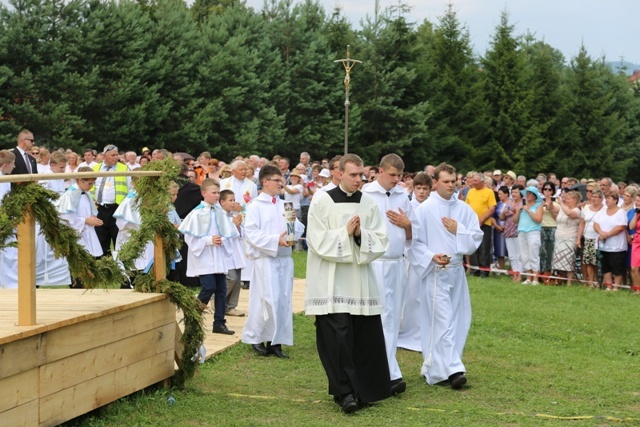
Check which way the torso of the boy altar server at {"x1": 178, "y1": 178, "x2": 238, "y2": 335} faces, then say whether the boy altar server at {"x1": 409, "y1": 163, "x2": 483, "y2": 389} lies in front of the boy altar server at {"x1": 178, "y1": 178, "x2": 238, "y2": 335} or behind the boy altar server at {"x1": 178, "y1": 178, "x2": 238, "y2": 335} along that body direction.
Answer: in front

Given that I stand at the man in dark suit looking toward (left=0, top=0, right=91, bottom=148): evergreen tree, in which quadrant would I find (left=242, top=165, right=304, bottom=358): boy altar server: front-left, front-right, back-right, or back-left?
back-right

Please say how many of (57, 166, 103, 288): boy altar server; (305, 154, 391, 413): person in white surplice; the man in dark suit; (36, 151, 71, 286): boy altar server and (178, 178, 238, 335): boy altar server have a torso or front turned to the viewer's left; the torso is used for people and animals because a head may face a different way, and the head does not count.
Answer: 0

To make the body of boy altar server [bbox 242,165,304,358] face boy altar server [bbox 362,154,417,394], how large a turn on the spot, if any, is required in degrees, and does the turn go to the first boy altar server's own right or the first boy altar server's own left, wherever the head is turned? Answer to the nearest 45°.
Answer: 0° — they already face them

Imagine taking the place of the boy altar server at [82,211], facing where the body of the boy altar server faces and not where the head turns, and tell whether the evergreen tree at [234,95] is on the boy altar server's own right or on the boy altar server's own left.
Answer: on the boy altar server's own left

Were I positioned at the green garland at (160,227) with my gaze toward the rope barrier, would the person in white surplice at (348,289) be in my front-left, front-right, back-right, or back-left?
front-right

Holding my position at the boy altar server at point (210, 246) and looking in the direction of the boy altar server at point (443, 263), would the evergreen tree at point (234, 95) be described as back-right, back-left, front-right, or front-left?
back-left

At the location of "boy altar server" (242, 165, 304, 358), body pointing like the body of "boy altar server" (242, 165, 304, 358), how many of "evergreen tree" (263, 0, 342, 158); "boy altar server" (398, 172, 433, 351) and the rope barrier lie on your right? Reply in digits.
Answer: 0

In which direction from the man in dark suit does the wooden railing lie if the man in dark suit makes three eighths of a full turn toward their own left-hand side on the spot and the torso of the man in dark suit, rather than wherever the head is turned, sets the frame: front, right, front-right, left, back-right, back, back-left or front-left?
back

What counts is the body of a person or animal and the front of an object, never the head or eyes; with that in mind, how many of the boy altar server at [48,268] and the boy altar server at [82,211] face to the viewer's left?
0

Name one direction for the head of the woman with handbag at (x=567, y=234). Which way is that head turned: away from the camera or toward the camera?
toward the camera

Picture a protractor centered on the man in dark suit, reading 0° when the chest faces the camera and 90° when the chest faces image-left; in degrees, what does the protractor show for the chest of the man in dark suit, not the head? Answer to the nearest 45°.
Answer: approximately 315°

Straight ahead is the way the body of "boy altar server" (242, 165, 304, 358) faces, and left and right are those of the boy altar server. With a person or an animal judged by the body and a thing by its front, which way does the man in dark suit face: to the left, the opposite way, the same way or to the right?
the same way

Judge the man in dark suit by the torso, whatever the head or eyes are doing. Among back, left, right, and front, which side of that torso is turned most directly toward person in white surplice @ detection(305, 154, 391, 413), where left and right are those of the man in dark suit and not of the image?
front

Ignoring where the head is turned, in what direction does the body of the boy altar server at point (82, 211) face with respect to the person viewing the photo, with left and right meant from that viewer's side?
facing the viewer and to the right of the viewer
